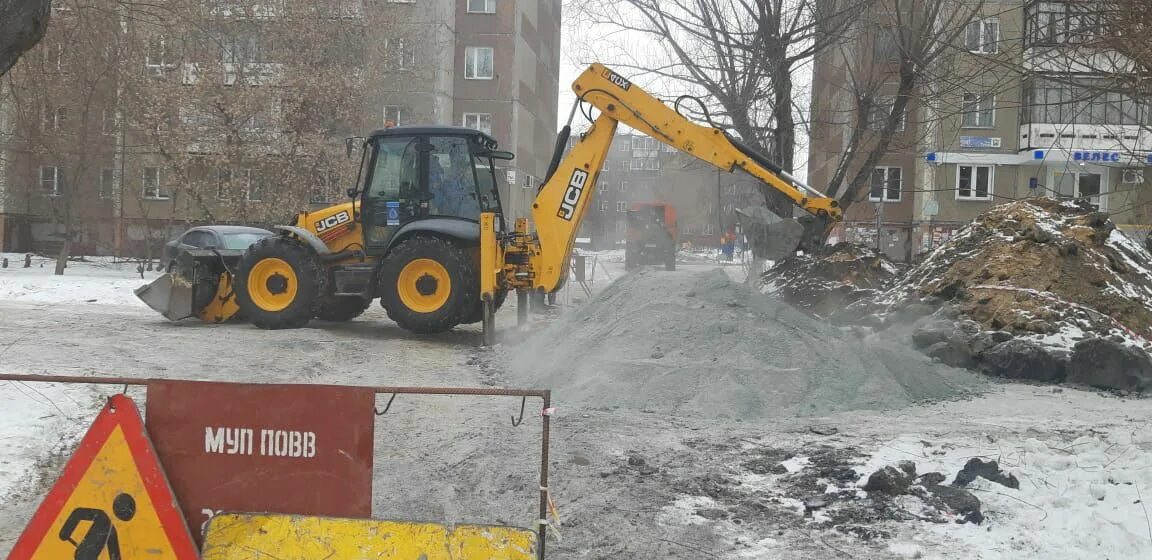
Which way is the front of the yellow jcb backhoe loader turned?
to the viewer's left

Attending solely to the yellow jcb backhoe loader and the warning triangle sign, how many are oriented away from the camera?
0

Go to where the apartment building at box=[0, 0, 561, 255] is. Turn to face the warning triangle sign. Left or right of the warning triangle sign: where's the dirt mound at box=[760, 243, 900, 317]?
left

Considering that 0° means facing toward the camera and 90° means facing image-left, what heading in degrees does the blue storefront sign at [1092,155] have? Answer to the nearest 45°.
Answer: approximately 0°
